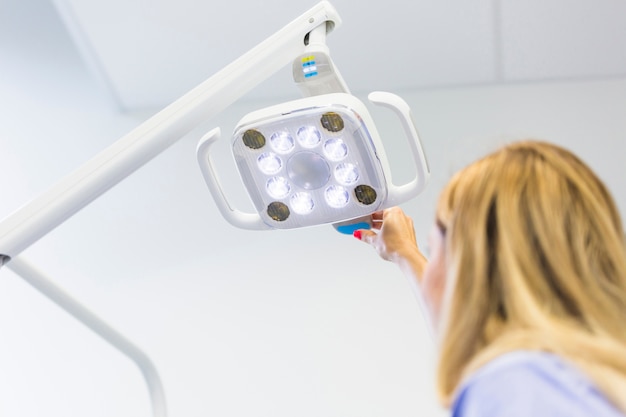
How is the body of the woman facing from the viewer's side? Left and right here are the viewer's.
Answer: facing away from the viewer and to the left of the viewer

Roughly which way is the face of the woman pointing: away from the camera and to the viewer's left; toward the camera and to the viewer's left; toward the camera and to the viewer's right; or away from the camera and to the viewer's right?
away from the camera and to the viewer's left
